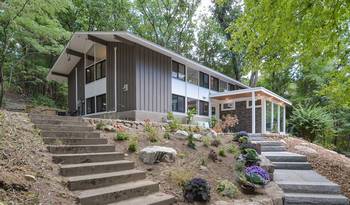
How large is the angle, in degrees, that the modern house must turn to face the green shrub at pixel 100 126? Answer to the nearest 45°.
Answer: approximately 45° to its right

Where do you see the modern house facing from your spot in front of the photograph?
facing the viewer and to the right of the viewer

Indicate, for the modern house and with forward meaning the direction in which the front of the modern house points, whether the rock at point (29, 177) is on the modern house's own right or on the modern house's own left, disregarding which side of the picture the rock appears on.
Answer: on the modern house's own right

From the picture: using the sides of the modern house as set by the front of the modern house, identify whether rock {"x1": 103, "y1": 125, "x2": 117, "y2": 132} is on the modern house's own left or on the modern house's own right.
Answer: on the modern house's own right

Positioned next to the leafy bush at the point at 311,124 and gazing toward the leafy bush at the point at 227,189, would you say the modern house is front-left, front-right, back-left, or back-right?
front-right

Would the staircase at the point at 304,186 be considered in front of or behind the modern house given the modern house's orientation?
in front

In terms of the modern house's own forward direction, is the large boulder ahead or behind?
ahead

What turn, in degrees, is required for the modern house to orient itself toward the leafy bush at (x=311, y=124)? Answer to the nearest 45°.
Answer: approximately 45° to its left

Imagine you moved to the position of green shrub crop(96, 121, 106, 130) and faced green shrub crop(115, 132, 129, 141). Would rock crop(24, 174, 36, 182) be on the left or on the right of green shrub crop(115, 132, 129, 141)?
right

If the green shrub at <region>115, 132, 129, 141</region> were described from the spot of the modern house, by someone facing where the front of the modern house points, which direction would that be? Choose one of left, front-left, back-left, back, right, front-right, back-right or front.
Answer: front-right
